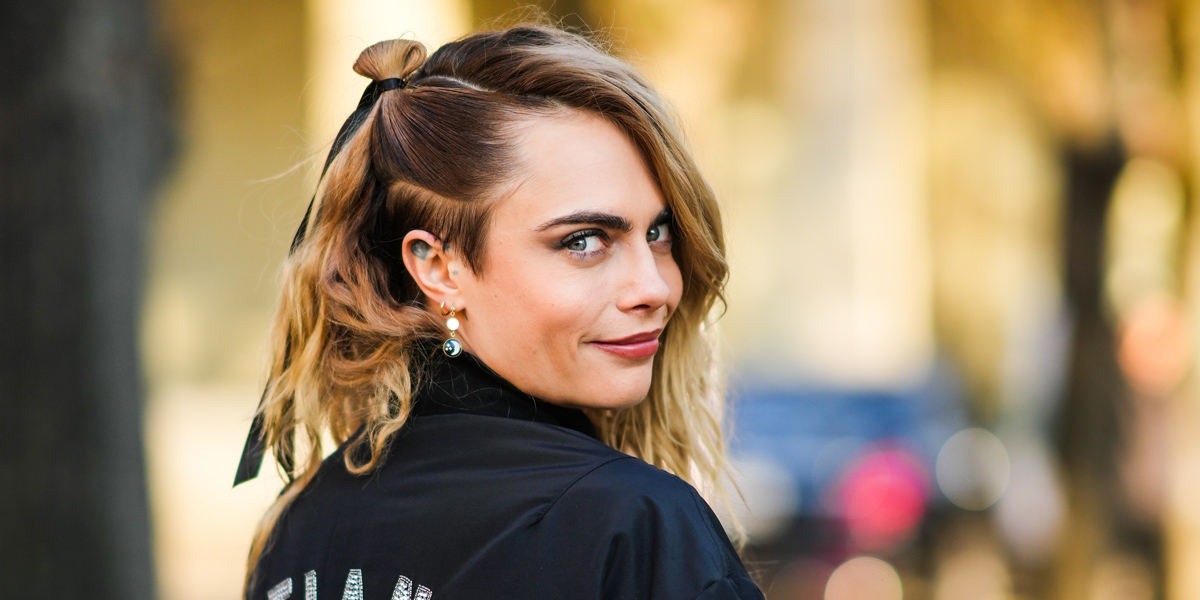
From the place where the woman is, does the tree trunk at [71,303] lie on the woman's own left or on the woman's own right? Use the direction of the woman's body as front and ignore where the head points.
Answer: on the woman's own left

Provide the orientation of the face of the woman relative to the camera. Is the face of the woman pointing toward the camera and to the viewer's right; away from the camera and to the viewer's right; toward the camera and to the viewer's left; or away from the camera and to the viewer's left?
toward the camera and to the viewer's right

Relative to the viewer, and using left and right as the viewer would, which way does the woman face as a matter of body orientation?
facing away from the viewer and to the right of the viewer
